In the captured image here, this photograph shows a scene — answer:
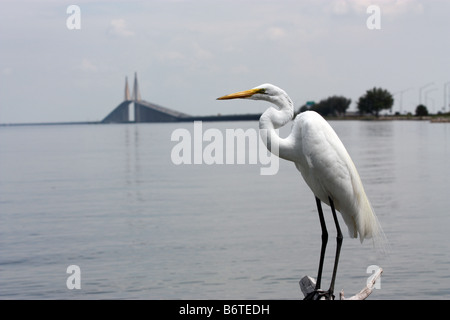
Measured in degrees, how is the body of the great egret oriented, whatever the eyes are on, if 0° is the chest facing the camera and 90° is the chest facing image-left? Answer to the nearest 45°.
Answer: approximately 90°
